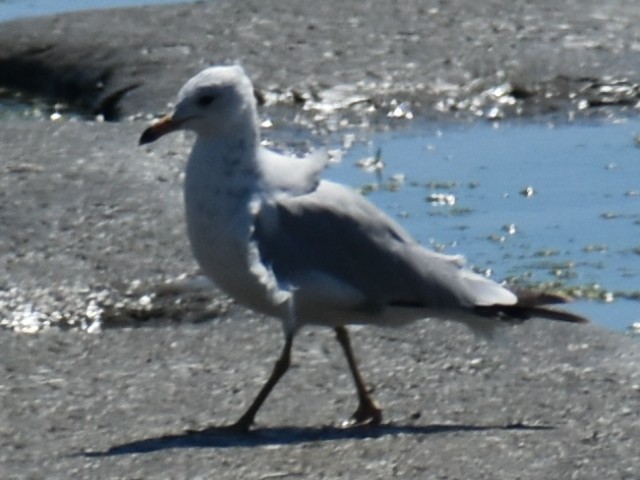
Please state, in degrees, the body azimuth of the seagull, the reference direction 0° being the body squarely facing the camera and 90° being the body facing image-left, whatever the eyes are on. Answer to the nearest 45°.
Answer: approximately 90°
